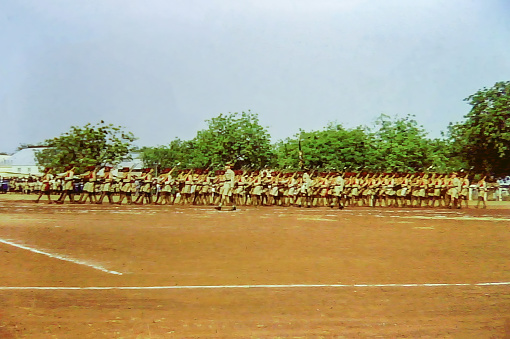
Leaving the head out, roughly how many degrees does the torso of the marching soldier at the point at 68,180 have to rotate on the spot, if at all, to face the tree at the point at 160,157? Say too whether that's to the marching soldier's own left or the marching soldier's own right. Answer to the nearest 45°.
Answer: approximately 135° to the marching soldier's own right

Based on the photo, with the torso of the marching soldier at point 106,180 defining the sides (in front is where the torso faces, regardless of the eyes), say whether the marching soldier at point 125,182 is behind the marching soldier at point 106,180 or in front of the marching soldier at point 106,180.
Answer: behind

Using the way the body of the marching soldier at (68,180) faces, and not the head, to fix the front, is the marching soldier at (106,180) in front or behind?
behind

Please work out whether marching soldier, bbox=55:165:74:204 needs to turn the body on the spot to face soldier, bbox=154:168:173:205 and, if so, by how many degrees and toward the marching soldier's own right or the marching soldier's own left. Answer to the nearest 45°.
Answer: approximately 180°

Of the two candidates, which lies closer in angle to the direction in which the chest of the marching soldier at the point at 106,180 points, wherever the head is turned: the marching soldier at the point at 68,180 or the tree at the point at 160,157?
the marching soldier

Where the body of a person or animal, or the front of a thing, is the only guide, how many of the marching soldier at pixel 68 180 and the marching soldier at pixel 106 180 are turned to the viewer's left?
2

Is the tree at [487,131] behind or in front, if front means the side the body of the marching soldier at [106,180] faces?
behind

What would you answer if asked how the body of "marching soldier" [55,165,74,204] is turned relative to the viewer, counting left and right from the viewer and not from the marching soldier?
facing to the left of the viewer

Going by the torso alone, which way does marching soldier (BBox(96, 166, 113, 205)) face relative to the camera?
to the viewer's left

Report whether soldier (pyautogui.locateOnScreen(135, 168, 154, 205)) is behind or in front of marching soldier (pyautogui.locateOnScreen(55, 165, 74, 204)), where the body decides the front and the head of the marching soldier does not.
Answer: behind
